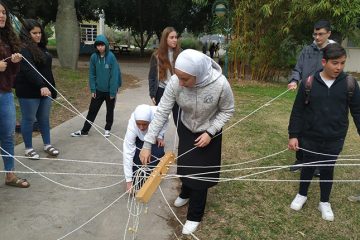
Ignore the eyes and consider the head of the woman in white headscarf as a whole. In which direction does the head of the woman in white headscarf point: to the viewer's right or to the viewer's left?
to the viewer's left

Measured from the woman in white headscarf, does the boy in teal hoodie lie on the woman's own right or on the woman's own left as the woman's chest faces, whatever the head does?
on the woman's own right

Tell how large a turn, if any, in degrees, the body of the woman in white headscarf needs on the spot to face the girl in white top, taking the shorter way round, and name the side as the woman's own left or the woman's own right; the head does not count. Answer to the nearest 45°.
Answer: approximately 90° to the woman's own right

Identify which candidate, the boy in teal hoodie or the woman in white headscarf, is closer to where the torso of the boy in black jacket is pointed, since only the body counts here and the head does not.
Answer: the woman in white headscarf

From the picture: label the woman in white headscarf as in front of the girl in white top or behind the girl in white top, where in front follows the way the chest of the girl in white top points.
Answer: in front

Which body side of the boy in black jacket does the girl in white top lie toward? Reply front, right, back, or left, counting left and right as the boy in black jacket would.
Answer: right

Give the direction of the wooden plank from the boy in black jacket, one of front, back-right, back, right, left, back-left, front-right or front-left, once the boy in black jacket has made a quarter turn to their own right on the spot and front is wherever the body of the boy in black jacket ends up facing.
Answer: front-left

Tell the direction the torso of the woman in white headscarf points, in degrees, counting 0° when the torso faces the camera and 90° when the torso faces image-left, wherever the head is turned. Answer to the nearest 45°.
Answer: approximately 45°

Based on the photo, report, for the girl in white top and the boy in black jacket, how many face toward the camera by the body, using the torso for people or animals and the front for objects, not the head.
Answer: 2
